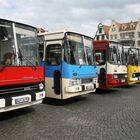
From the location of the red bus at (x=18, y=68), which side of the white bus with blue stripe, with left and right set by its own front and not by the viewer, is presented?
right

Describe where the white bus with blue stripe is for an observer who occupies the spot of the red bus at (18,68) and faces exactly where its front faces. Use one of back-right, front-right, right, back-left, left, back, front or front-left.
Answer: left

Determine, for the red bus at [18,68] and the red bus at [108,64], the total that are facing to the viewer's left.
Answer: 0

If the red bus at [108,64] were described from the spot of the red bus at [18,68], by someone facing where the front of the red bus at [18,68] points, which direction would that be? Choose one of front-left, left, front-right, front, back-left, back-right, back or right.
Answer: left

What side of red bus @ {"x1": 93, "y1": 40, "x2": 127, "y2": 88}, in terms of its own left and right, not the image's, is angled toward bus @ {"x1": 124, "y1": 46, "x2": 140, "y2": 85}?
left

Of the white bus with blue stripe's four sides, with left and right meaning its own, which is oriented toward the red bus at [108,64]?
left

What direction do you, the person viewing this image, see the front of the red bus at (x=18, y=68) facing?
facing the viewer and to the right of the viewer

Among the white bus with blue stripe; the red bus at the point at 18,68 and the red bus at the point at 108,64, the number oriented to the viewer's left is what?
0

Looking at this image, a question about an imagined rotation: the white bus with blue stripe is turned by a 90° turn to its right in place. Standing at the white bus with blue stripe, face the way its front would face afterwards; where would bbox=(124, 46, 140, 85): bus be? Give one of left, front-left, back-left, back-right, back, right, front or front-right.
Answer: back
